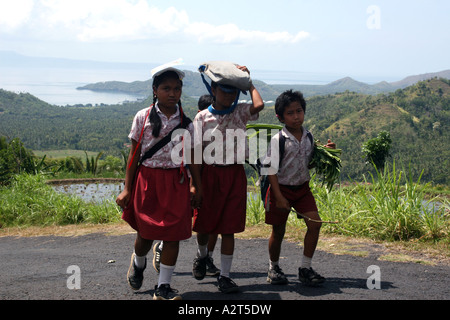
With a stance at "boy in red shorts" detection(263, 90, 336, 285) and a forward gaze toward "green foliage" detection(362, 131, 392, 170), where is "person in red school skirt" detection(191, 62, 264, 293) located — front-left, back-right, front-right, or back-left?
back-left

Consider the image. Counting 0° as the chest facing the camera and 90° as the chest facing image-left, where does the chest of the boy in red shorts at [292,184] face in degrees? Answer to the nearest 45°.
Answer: approximately 315°

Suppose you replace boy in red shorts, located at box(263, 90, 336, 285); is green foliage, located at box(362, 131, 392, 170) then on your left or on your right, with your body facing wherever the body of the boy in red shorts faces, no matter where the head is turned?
on your left

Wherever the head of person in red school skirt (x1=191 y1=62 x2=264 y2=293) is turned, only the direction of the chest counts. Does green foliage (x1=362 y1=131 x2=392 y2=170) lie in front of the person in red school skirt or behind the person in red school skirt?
behind
